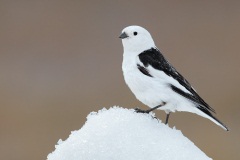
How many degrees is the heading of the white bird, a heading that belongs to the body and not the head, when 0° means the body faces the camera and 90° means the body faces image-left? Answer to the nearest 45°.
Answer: approximately 90°
